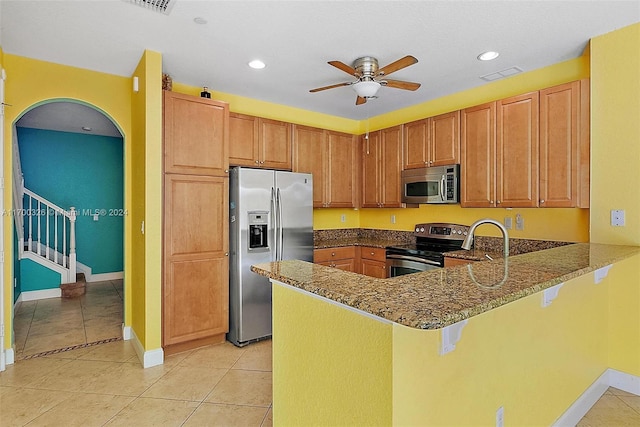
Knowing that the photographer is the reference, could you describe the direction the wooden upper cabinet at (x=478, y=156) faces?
facing the viewer and to the left of the viewer

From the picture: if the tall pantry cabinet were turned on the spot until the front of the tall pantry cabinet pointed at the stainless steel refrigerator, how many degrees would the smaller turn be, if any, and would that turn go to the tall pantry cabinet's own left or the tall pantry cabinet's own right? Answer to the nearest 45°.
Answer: approximately 45° to the tall pantry cabinet's own left

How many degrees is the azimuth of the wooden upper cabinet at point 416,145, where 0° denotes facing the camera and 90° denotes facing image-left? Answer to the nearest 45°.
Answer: approximately 45°

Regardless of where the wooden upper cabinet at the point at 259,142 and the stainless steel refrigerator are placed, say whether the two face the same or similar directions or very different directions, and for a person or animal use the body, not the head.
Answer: same or similar directions

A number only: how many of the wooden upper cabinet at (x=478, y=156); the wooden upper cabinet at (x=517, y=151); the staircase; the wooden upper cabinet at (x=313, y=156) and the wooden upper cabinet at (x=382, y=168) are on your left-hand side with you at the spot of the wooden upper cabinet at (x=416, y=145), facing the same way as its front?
2

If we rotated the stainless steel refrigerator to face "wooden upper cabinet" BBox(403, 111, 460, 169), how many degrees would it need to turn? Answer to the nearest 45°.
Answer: approximately 45° to its left

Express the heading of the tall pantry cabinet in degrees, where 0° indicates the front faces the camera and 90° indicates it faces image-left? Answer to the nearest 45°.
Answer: approximately 315°

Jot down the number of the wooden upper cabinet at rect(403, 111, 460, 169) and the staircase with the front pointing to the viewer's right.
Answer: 1
